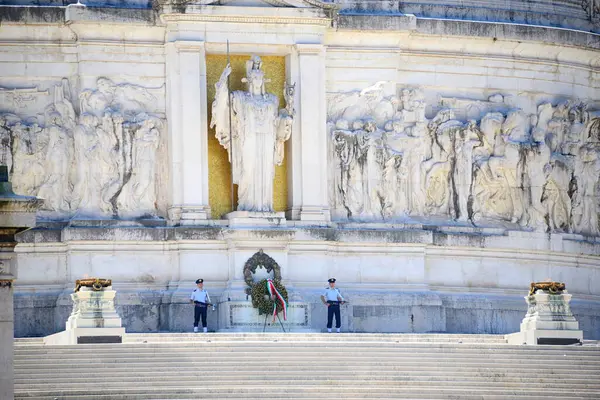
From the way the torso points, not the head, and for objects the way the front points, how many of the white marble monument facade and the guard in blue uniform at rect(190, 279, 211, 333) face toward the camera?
2

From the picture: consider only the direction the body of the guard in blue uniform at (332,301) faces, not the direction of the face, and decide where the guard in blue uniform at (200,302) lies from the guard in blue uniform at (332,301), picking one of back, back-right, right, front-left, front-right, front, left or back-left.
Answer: right

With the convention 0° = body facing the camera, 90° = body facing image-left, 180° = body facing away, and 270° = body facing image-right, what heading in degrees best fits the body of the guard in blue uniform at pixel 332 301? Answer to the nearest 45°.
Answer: approximately 0°

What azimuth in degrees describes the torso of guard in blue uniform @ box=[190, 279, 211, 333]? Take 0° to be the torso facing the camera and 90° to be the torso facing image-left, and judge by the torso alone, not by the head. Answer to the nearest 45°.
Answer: approximately 0°

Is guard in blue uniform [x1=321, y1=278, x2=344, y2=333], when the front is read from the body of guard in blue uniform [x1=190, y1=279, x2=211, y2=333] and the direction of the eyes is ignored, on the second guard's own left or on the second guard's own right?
on the second guard's own left
